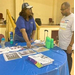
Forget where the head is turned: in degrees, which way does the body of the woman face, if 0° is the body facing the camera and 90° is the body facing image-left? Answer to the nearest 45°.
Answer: approximately 315°
